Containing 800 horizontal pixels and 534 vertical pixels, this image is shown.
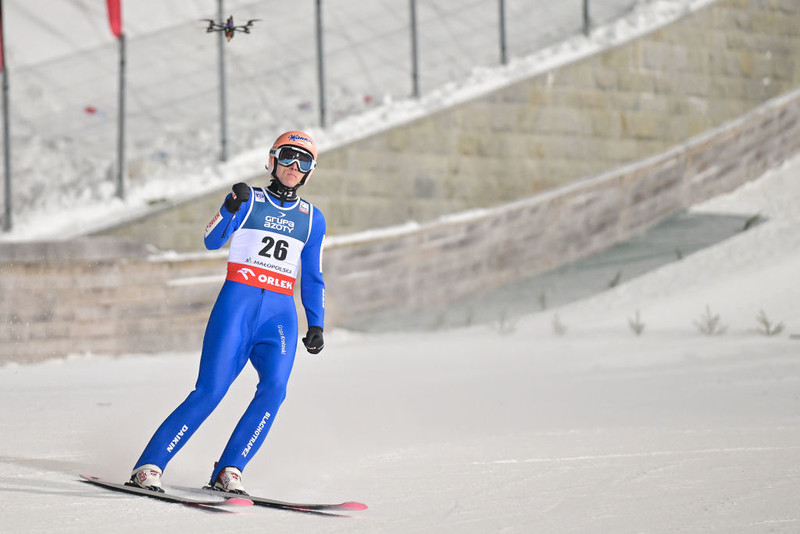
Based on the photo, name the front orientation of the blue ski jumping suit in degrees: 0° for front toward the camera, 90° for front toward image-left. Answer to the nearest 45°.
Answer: approximately 0°

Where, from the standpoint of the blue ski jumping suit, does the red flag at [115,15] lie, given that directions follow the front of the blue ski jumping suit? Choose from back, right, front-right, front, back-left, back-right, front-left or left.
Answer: back

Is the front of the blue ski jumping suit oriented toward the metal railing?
no
